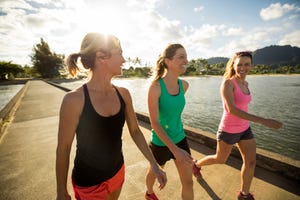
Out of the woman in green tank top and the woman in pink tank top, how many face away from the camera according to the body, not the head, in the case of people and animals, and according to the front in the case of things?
0

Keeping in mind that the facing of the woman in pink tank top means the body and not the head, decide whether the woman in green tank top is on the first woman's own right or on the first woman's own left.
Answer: on the first woman's own right

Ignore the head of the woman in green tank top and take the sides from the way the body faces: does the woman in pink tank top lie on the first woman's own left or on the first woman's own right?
on the first woman's own left

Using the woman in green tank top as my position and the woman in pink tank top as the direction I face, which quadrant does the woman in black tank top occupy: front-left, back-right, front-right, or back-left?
back-right
